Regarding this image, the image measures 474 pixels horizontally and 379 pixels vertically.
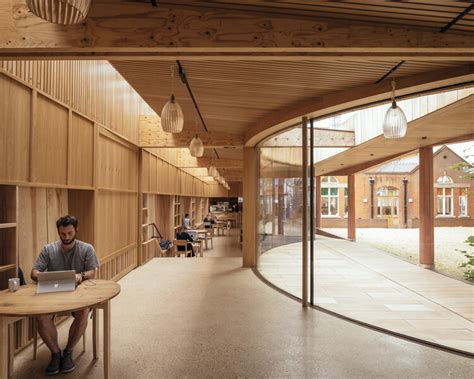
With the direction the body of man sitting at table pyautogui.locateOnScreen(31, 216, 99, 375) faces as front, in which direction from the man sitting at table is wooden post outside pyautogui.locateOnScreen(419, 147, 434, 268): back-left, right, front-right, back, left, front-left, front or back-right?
left

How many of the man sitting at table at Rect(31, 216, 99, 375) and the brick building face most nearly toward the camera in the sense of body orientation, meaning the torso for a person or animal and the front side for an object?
2

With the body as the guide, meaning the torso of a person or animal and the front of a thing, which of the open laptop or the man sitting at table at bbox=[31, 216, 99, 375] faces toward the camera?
the man sitting at table

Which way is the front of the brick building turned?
toward the camera

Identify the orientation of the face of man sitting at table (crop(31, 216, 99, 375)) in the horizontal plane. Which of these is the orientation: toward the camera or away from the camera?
toward the camera

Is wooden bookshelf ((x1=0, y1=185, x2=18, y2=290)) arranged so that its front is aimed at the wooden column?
no

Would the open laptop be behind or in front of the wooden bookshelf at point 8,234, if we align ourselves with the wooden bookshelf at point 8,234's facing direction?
in front

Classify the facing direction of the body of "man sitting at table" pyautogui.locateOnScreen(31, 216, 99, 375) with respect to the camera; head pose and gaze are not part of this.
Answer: toward the camera

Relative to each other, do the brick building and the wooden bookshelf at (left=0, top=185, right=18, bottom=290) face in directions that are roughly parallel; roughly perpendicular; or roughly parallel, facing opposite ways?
roughly perpendicular

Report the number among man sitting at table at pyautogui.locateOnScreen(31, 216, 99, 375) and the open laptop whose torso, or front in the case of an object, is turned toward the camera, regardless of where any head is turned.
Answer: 1

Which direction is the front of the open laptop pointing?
away from the camera

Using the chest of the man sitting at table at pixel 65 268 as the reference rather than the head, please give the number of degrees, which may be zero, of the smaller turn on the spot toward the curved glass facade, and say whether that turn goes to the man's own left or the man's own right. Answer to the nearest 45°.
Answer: approximately 90° to the man's own left

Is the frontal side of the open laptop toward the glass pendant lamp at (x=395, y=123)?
no

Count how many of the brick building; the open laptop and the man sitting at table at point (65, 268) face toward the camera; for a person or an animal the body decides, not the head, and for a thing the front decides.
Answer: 2

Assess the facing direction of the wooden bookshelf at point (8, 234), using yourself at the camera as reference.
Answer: facing the viewer and to the right of the viewer
